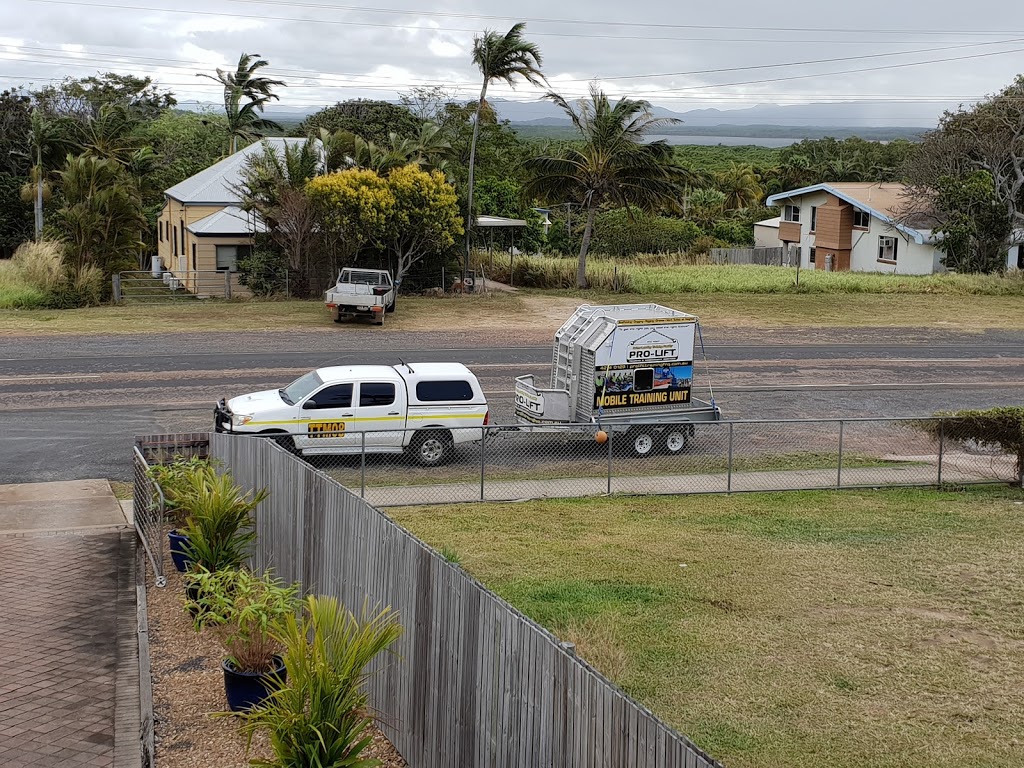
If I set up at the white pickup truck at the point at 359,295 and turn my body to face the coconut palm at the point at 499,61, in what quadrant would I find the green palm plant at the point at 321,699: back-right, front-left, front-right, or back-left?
back-right

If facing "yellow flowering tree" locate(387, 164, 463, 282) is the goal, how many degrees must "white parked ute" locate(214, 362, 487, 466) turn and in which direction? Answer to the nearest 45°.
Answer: approximately 90° to its right

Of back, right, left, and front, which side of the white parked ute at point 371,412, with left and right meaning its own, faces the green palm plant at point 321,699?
left

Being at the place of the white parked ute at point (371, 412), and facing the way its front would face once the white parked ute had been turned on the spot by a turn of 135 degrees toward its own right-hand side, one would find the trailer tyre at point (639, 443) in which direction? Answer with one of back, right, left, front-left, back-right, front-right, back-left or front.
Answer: front-right

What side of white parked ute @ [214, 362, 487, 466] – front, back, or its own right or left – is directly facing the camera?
left

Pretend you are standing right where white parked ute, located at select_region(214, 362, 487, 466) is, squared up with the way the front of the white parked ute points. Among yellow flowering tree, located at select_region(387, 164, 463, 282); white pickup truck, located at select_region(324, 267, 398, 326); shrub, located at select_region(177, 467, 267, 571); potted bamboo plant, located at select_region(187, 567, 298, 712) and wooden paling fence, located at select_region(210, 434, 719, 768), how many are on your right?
2

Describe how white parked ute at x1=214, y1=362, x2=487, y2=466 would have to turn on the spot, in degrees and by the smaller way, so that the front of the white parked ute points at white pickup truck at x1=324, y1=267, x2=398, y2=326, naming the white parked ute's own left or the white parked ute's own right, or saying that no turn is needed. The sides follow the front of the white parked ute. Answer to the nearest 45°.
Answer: approximately 90° to the white parked ute's own right

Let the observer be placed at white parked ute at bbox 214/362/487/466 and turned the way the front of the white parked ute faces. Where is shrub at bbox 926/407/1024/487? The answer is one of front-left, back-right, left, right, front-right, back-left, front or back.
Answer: back
